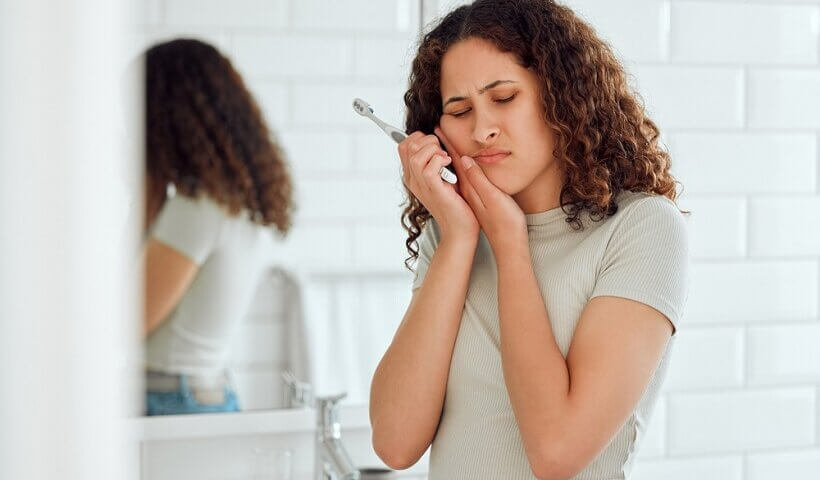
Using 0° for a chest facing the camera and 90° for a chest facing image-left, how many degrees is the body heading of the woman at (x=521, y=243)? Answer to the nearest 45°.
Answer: approximately 45°

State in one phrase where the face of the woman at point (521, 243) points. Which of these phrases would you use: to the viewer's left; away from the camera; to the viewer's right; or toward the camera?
toward the camera

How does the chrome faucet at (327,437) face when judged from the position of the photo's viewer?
facing the viewer and to the right of the viewer

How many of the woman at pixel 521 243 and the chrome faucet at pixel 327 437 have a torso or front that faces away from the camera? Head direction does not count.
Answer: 0
